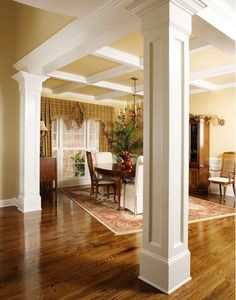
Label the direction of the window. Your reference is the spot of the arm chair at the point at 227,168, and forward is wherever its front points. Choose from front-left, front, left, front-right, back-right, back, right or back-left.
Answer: front-right

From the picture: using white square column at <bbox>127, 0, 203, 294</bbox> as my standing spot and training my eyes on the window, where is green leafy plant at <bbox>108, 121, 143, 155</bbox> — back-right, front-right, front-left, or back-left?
front-right

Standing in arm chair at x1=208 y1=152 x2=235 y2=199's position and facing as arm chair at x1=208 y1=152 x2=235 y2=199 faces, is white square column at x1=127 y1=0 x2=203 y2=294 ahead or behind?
ahead

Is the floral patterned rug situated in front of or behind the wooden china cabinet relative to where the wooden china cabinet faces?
in front

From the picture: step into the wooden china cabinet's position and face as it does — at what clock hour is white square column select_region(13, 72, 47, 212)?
The white square column is roughly at 12 o'clock from the wooden china cabinet.

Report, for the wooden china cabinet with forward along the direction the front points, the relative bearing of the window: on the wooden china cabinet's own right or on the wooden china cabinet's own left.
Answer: on the wooden china cabinet's own right

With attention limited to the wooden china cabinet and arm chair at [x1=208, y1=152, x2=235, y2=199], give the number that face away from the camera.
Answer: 0

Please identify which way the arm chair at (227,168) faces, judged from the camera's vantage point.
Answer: facing the viewer and to the left of the viewer

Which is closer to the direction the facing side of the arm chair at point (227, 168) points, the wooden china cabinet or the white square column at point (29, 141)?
the white square column

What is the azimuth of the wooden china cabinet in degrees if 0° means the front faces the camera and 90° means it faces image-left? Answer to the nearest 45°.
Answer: approximately 45°

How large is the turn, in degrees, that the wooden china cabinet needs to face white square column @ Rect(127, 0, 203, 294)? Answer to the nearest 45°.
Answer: approximately 45° to its left

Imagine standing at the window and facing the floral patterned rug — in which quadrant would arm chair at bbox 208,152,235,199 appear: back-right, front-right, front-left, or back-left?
front-left
